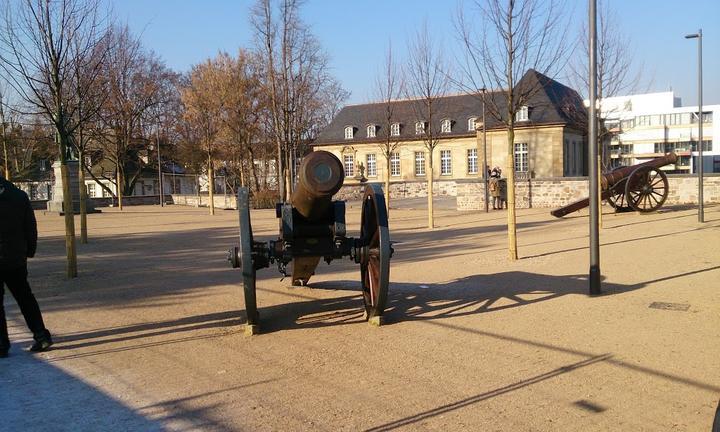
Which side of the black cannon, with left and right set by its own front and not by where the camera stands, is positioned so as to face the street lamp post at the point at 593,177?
left

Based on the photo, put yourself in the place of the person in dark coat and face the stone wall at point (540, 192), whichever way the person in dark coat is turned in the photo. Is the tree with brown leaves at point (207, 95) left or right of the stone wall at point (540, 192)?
left

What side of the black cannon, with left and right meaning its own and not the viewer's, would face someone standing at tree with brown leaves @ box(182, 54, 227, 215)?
back

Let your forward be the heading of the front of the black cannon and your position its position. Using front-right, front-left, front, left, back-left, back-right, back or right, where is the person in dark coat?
right

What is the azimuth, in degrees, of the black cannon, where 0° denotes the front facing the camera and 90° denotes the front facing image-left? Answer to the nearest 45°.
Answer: approximately 0°

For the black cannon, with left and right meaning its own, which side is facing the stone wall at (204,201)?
back

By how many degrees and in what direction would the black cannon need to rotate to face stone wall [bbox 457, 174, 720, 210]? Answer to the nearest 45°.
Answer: approximately 135° to its left
